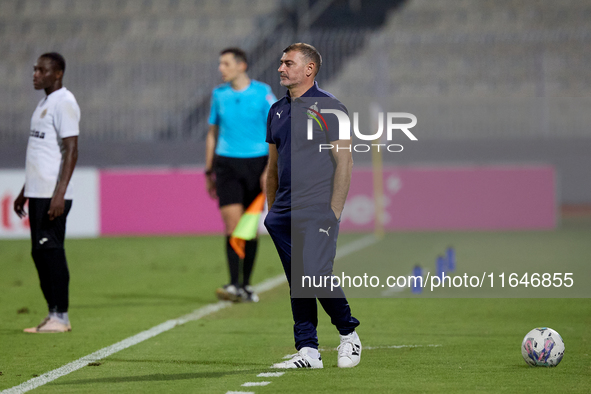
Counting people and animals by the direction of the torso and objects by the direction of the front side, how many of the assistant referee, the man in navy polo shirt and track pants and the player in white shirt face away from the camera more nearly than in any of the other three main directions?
0

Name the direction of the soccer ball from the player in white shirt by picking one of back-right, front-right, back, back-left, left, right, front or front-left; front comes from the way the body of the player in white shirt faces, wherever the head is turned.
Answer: back-left

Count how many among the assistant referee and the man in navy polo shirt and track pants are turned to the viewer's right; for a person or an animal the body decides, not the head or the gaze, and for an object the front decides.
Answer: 0

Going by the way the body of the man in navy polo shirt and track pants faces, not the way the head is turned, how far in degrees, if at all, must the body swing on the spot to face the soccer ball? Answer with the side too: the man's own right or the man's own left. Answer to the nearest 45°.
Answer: approximately 135° to the man's own left

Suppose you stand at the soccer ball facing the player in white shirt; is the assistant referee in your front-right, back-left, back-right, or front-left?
front-right

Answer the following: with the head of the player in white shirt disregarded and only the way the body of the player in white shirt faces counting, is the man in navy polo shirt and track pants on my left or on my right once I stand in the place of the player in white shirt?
on my left

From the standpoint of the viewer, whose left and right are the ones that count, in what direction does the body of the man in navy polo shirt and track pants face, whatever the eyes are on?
facing the viewer and to the left of the viewer

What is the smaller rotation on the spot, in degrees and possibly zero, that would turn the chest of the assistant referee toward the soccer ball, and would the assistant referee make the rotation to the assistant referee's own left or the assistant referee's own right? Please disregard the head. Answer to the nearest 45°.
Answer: approximately 90° to the assistant referee's own left

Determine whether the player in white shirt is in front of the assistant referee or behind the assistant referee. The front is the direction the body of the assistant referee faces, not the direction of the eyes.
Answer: in front

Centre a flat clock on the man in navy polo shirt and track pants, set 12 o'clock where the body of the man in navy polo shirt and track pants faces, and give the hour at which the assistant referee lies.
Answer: The assistant referee is roughly at 4 o'clock from the man in navy polo shirt and track pants.

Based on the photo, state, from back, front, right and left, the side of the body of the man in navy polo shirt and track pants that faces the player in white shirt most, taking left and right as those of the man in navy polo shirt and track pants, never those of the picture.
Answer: right

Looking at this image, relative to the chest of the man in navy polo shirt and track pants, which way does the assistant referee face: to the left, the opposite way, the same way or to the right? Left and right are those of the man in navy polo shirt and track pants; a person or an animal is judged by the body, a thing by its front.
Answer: the same way
